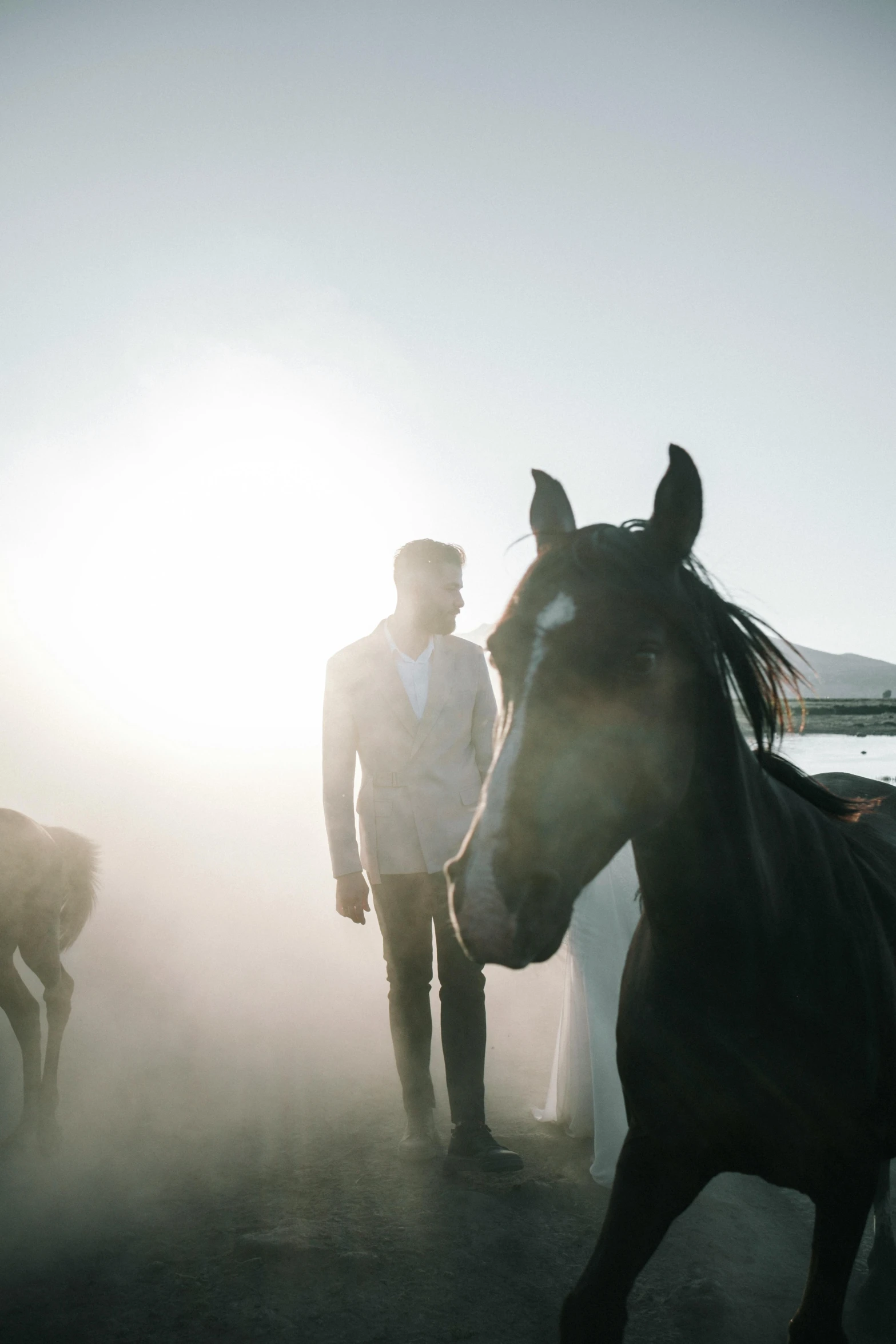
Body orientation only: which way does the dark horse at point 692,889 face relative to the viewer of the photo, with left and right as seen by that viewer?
facing the viewer and to the left of the viewer

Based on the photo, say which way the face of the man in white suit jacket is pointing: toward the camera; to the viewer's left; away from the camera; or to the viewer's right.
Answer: to the viewer's right

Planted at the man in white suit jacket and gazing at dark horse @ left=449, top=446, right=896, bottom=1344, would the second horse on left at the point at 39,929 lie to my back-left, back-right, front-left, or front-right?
back-right

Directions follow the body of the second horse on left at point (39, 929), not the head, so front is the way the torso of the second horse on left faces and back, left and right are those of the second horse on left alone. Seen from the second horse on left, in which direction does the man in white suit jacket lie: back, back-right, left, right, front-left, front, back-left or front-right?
back-left

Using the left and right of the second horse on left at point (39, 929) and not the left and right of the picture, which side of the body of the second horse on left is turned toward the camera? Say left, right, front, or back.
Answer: left

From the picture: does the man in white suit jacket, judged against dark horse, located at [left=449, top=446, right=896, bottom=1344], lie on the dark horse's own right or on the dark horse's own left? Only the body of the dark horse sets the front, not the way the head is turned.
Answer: on the dark horse's own right

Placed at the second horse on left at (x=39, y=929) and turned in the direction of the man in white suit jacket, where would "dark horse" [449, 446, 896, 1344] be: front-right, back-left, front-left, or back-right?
front-right

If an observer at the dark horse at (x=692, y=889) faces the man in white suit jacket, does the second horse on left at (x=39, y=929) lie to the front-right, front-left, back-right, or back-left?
front-left

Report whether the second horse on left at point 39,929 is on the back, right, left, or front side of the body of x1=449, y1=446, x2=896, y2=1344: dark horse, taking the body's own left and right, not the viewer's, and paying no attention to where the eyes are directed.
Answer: right

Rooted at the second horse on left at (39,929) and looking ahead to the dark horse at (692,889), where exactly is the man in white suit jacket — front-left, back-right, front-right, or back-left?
front-left

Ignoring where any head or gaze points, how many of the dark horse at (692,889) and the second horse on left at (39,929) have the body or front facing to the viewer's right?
0
